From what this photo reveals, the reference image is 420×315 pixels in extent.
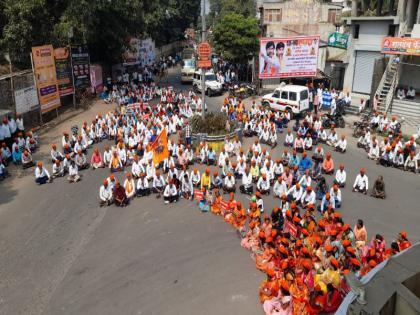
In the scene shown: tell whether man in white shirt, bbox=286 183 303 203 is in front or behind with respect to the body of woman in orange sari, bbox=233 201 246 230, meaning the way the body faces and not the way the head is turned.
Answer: behind

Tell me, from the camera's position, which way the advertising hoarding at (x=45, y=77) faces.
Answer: facing the viewer and to the right of the viewer

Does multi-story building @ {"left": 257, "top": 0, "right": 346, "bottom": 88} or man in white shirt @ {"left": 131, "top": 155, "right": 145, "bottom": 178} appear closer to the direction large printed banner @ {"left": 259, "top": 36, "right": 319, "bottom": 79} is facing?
the man in white shirt

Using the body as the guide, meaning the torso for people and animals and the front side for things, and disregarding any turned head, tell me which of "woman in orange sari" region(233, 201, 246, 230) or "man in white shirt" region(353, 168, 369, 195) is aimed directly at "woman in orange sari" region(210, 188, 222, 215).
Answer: the man in white shirt

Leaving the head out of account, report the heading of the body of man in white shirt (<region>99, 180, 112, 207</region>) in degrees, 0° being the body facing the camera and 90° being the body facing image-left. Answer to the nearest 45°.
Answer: approximately 0°

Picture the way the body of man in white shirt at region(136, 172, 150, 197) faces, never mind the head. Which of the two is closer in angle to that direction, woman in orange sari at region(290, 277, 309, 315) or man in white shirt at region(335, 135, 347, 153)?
the woman in orange sari

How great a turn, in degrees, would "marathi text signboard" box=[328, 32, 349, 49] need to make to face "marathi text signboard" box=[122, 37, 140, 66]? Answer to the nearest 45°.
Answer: approximately 90° to its right

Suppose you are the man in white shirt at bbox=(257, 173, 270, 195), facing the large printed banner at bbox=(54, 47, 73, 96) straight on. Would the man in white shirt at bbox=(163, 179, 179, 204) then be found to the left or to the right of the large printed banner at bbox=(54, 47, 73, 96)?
left

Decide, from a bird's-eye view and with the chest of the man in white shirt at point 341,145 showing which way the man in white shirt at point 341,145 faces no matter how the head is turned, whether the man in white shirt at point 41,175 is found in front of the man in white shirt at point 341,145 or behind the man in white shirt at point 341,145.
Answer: in front

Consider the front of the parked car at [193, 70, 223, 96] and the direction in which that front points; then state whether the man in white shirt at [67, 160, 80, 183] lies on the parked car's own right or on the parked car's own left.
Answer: on the parked car's own right

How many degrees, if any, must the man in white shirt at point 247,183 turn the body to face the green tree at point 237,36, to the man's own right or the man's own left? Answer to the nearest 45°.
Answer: approximately 180°

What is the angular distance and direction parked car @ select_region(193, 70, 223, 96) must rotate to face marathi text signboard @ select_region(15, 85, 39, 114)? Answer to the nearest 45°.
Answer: approximately 90° to its right

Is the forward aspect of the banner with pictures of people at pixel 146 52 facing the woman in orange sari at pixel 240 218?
yes

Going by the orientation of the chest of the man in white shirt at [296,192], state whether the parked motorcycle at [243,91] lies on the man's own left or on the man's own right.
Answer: on the man's own right

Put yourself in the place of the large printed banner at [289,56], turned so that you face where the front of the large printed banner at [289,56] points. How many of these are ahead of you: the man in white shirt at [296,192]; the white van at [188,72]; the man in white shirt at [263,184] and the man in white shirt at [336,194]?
3

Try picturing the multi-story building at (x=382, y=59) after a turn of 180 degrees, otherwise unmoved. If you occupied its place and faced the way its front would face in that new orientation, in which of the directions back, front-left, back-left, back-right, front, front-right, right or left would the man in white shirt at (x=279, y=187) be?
back-right
